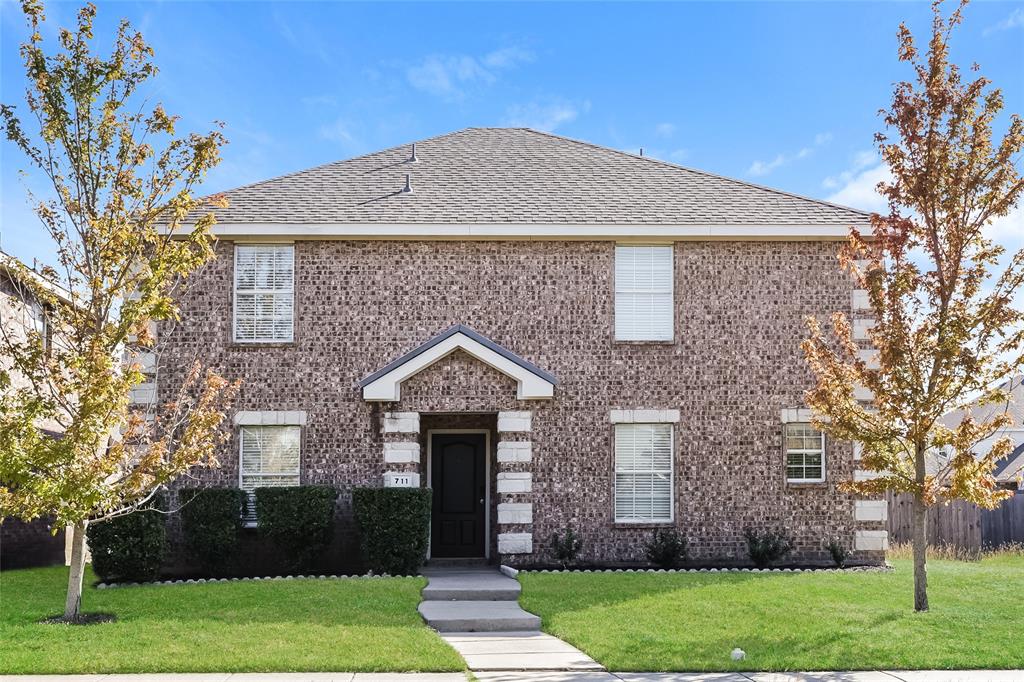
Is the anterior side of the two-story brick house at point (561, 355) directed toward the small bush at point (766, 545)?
no

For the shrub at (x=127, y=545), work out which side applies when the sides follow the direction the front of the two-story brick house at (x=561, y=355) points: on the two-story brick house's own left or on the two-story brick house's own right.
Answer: on the two-story brick house's own right

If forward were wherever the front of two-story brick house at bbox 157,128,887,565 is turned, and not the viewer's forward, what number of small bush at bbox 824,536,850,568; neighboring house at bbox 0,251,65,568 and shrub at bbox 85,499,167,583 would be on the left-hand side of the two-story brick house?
1

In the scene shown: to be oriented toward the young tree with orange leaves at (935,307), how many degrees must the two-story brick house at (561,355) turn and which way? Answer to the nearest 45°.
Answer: approximately 45° to its left

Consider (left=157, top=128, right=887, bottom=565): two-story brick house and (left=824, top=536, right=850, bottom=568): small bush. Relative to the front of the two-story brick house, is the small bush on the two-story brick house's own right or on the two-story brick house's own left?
on the two-story brick house's own left

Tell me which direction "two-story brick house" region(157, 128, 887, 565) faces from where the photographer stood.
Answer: facing the viewer

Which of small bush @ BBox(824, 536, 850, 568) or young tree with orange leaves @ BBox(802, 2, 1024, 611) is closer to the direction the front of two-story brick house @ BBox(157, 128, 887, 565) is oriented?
the young tree with orange leaves

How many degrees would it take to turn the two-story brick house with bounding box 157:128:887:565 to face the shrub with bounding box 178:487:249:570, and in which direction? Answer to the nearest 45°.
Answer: approximately 90° to its right
